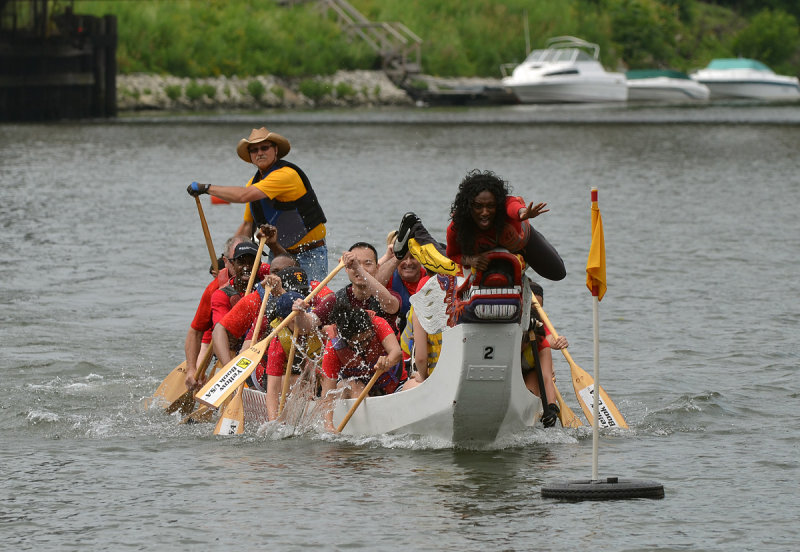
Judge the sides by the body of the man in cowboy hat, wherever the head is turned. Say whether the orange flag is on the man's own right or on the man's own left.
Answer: on the man's own left
